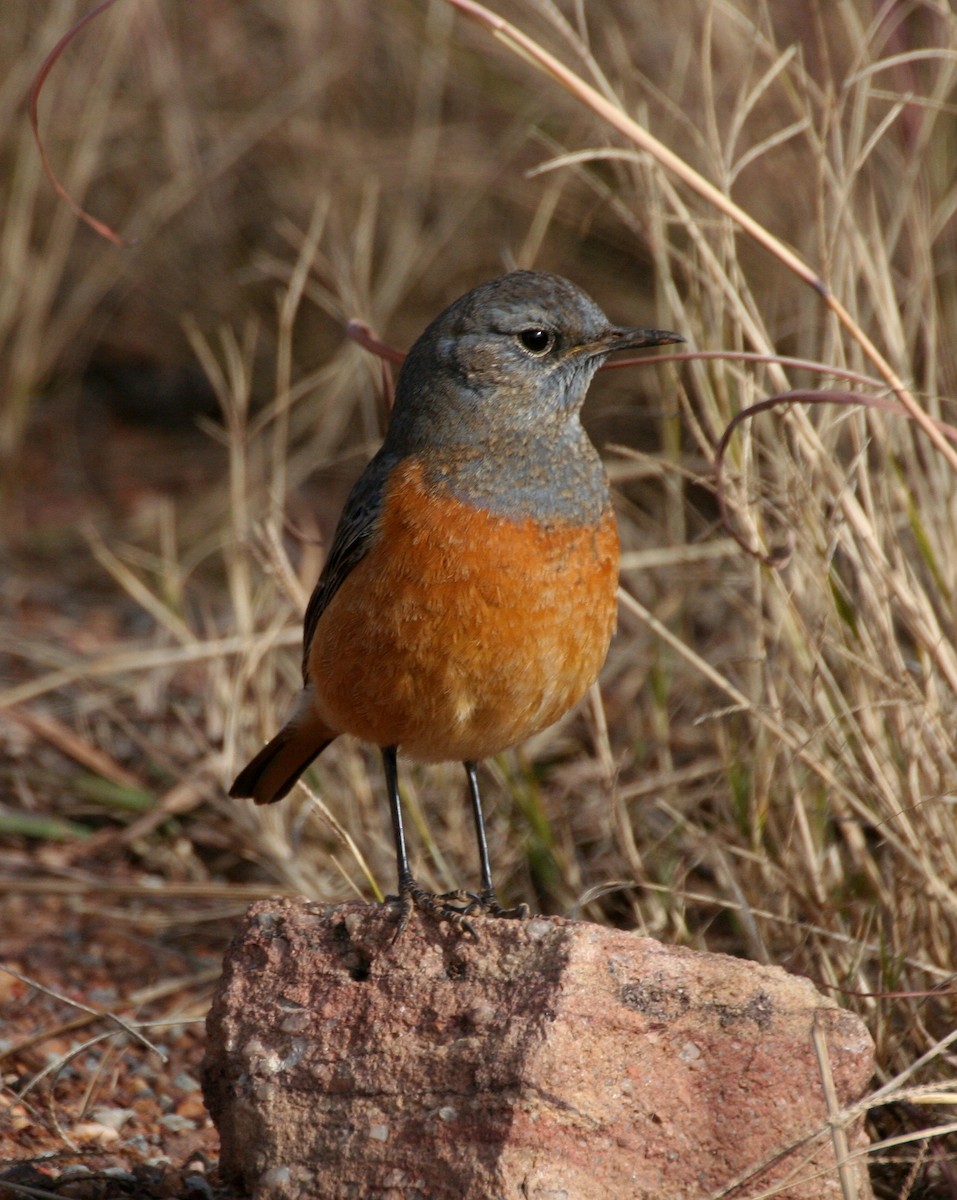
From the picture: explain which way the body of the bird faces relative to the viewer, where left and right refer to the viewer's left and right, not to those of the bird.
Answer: facing the viewer and to the right of the viewer
